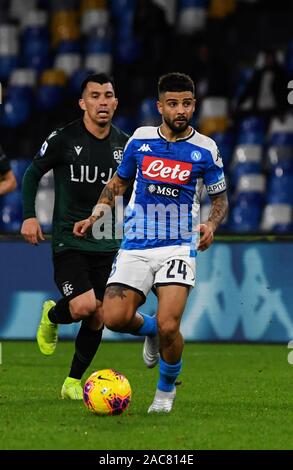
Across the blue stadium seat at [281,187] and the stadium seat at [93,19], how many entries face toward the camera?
2

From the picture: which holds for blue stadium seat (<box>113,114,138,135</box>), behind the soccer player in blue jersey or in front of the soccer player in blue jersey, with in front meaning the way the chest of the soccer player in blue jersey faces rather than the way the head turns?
behind

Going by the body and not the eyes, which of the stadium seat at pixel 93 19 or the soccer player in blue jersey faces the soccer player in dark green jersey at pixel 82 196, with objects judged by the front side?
the stadium seat

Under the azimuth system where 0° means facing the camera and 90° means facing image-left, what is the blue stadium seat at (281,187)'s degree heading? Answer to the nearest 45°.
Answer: approximately 0°
